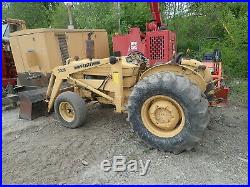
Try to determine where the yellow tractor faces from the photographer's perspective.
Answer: facing away from the viewer and to the left of the viewer

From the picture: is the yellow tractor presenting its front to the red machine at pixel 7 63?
yes
